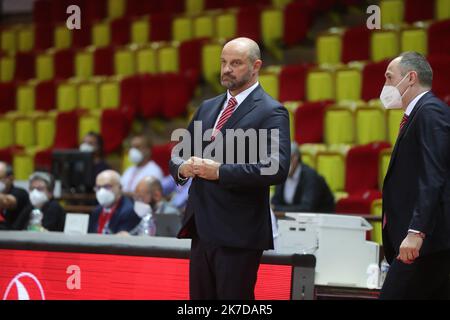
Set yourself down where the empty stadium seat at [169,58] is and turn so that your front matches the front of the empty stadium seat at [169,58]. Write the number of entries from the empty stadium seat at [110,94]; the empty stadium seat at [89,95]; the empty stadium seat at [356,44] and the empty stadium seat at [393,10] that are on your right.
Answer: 2

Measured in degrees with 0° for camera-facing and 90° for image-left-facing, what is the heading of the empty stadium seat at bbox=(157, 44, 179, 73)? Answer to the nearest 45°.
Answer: approximately 0°

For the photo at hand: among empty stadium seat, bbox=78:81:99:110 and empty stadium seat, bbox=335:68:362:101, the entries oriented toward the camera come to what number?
2

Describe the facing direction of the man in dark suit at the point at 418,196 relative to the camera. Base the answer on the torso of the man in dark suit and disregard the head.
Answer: to the viewer's left

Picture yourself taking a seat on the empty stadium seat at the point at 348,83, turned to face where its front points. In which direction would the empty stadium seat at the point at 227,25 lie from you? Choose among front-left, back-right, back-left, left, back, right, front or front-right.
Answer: back-right

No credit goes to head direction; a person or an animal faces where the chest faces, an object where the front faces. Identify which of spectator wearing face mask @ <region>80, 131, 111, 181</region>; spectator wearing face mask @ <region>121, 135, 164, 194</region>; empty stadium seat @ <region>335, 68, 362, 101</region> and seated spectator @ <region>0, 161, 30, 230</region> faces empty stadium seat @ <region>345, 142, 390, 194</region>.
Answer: empty stadium seat @ <region>335, 68, 362, 101</region>

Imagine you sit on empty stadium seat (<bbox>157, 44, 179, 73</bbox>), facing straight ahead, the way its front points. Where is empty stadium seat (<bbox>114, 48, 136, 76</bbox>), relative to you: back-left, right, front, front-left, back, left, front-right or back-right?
back-right

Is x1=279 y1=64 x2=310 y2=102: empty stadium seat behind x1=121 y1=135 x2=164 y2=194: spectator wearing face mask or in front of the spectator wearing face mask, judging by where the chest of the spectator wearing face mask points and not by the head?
behind

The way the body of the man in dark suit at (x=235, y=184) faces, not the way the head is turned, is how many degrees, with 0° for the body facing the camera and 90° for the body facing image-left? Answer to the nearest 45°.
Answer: approximately 45°

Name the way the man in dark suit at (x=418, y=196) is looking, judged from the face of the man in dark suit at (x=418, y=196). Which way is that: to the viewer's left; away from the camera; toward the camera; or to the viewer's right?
to the viewer's left

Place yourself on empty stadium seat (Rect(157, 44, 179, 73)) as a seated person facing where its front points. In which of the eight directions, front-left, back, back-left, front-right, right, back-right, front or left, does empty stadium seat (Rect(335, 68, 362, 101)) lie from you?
front-left

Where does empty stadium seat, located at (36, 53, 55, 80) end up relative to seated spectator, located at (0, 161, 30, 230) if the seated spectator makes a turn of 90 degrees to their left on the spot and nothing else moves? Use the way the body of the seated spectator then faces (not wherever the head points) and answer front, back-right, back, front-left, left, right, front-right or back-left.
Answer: back-left

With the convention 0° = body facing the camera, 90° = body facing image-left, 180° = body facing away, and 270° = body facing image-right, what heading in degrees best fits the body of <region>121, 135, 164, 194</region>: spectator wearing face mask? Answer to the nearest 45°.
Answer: approximately 45°

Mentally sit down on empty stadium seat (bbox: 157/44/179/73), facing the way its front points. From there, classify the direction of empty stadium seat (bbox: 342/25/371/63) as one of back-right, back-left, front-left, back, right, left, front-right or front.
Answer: front-left

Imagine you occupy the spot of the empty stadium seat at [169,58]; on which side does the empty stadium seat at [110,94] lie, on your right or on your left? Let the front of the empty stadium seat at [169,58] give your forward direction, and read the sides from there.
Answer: on your right

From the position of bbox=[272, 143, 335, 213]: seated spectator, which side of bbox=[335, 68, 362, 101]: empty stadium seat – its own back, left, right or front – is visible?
front

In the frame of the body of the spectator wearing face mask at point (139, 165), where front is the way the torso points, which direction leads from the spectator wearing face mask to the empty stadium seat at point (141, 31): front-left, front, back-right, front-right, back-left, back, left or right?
back-right
